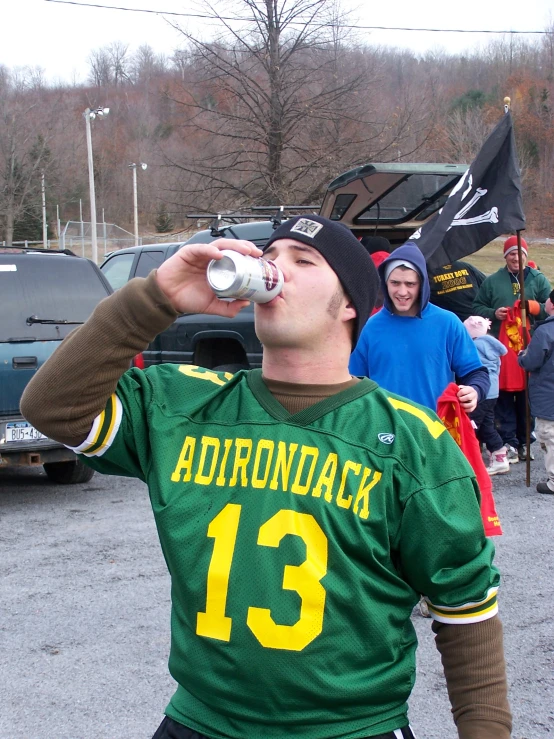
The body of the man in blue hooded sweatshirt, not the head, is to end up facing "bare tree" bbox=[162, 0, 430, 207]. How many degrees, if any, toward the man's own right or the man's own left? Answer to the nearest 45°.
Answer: approximately 180°

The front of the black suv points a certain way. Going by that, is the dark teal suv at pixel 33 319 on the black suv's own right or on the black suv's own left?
on the black suv's own left

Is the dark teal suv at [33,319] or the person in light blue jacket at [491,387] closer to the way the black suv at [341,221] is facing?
the dark teal suv

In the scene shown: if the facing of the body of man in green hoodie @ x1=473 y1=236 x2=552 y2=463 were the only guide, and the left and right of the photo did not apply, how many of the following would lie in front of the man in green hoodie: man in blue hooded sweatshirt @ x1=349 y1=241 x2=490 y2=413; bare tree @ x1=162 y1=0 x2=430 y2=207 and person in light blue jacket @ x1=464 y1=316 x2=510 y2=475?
2

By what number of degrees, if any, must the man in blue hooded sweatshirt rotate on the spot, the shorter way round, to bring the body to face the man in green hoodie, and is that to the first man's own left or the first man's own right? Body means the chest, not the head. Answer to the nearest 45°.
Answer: approximately 180°

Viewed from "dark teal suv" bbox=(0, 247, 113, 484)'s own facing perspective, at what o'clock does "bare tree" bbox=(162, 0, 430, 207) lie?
The bare tree is roughly at 1 o'clock from the dark teal suv.

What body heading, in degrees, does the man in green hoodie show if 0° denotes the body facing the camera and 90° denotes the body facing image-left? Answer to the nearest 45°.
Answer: approximately 0°

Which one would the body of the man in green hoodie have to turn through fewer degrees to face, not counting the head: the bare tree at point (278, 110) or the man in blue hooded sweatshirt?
the man in blue hooded sweatshirt

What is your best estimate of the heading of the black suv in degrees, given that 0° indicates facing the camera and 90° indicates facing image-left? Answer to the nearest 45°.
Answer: approximately 135°

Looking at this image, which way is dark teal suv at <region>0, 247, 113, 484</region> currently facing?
away from the camera
